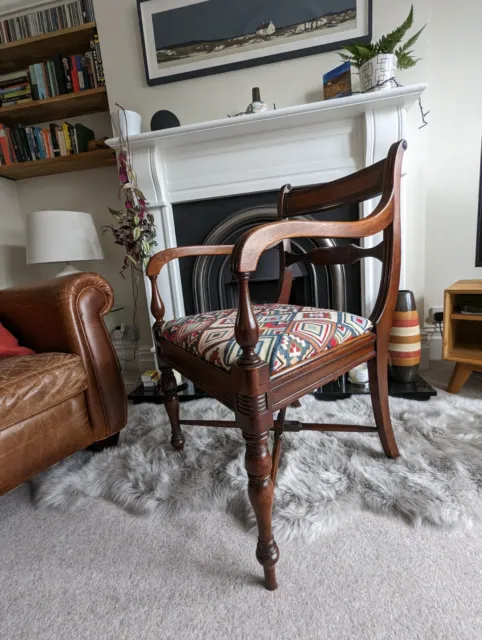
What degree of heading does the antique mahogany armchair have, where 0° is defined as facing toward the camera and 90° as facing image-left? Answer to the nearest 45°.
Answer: approximately 45°

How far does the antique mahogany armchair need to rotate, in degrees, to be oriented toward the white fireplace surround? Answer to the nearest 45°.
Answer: approximately 135° to its right

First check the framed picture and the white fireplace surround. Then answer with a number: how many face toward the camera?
2

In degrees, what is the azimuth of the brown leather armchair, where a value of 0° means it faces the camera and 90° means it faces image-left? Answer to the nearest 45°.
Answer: approximately 315°

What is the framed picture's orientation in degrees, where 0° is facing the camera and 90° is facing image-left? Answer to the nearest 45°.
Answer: approximately 0°

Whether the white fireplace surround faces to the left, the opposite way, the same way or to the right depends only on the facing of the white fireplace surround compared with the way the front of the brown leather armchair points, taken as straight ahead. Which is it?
to the right
